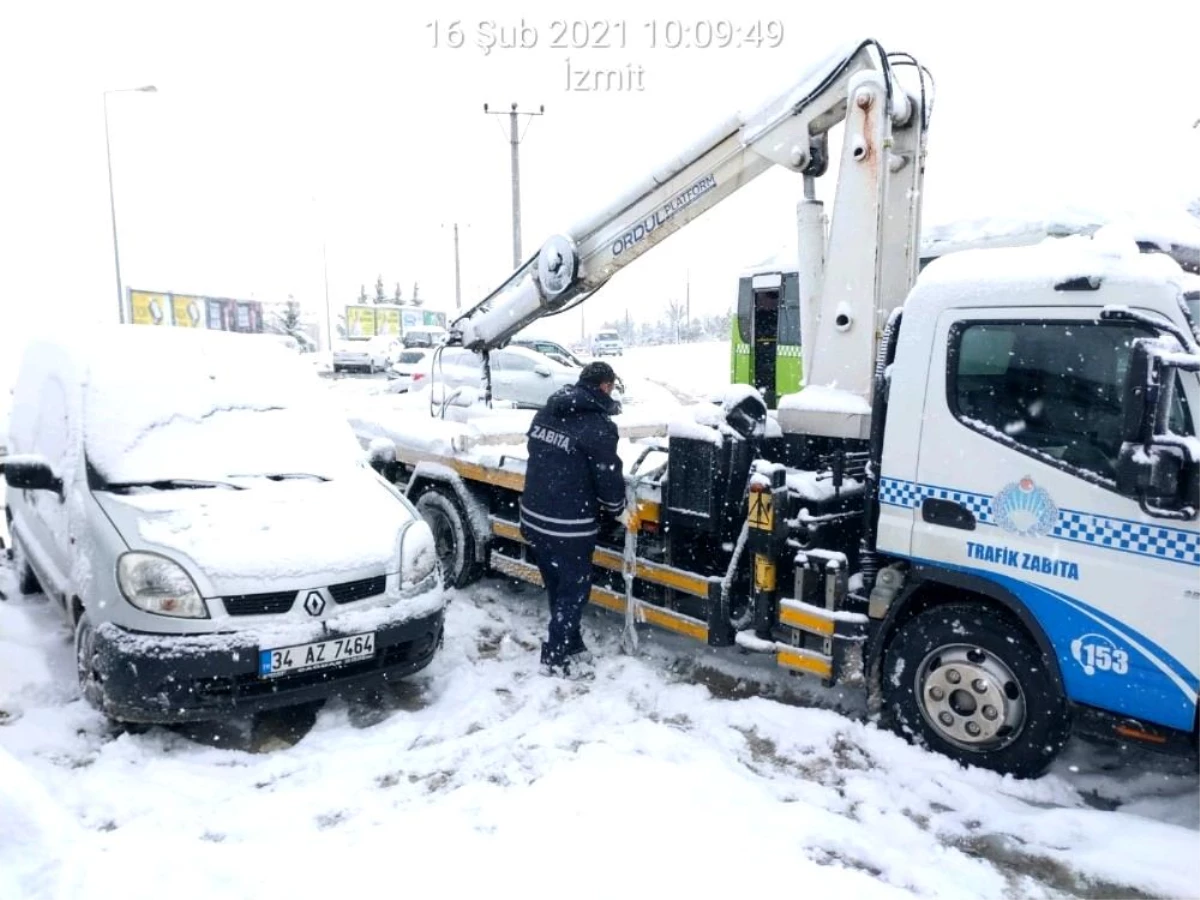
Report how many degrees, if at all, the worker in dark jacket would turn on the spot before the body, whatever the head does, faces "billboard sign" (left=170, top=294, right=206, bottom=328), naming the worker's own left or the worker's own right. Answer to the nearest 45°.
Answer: approximately 90° to the worker's own left

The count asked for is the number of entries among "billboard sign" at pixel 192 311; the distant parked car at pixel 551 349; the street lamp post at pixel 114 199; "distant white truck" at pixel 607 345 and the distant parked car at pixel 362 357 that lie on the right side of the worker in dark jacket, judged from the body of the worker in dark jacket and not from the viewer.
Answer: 0

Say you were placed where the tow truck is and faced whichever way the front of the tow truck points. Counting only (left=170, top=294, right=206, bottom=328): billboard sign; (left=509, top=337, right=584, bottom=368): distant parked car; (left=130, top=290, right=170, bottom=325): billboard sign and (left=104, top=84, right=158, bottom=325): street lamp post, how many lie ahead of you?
0

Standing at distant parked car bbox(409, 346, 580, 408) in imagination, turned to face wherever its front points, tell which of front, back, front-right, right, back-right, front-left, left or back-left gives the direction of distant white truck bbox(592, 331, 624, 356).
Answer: left

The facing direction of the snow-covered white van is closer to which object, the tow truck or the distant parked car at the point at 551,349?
the tow truck

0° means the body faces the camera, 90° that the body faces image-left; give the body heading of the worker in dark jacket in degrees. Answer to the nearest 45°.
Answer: approximately 225°

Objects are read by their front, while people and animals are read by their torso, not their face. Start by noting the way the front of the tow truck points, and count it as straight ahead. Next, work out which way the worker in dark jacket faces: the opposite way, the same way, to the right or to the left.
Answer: to the left

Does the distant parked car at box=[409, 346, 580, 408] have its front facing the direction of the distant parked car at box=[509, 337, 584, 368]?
no

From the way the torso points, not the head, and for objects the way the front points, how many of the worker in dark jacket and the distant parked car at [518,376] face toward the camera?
0

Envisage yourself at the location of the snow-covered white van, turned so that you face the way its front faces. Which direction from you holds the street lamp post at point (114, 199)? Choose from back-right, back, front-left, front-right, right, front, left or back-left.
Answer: back-left

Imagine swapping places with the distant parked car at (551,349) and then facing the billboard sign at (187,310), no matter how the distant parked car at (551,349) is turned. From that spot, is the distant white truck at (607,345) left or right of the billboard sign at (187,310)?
right

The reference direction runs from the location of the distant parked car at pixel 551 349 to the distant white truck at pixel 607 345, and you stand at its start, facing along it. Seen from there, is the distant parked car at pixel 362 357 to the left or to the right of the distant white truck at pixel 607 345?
left

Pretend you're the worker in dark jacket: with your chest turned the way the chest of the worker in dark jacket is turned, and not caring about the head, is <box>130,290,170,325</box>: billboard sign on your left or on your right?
on your left

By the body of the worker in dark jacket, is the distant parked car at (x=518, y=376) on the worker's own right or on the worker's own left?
on the worker's own left

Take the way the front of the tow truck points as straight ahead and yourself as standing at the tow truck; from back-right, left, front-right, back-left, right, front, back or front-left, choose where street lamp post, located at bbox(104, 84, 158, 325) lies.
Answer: back

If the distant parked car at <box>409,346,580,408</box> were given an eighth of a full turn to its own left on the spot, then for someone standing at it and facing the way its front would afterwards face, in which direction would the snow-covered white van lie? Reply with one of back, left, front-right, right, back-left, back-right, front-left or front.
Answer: back-right
